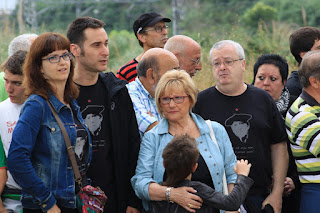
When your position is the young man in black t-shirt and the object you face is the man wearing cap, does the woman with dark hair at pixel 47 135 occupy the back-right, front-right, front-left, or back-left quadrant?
back-left

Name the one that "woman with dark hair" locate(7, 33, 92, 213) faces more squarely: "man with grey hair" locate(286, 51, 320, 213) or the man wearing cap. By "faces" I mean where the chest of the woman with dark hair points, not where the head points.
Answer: the man with grey hair

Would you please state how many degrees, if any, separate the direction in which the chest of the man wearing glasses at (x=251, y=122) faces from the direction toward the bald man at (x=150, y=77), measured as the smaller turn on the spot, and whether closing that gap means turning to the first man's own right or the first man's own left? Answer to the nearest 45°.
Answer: approximately 90° to the first man's own right

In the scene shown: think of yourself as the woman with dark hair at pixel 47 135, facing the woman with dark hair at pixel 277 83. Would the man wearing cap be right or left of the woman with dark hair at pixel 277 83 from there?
left

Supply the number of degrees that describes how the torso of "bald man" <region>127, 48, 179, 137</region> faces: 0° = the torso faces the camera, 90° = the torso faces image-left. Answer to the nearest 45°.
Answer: approximately 270°

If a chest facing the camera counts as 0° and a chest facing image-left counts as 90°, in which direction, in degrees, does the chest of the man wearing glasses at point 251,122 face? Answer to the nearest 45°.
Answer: approximately 0°

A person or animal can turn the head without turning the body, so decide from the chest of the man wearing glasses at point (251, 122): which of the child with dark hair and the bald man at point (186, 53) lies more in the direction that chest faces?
the child with dark hair

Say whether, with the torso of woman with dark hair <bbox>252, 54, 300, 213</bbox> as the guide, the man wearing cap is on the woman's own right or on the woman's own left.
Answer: on the woman's own right

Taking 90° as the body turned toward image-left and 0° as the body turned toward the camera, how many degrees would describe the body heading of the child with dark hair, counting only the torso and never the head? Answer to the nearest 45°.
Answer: approximately 180°
